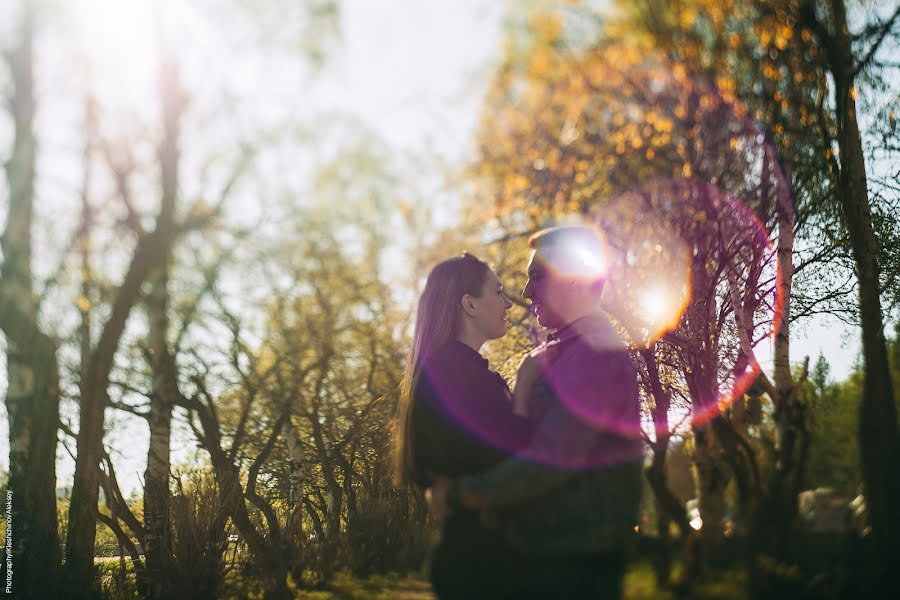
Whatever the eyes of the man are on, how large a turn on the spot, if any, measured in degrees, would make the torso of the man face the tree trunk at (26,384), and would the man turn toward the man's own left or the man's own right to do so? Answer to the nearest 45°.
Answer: approximately 45° to the man's own right

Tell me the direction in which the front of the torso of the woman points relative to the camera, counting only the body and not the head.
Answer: to the viewer's right

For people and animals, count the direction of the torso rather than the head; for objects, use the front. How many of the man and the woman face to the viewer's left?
1

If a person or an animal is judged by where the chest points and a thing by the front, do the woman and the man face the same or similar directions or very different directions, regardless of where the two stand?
very different directions

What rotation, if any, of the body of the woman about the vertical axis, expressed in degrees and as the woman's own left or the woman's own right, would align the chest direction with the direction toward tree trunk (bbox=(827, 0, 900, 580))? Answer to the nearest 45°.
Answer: approximately 45° to the woman's own left

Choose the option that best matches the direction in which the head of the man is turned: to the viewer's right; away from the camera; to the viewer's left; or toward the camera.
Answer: to the viewer's left

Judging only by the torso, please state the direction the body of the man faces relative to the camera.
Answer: to the viewer's left
